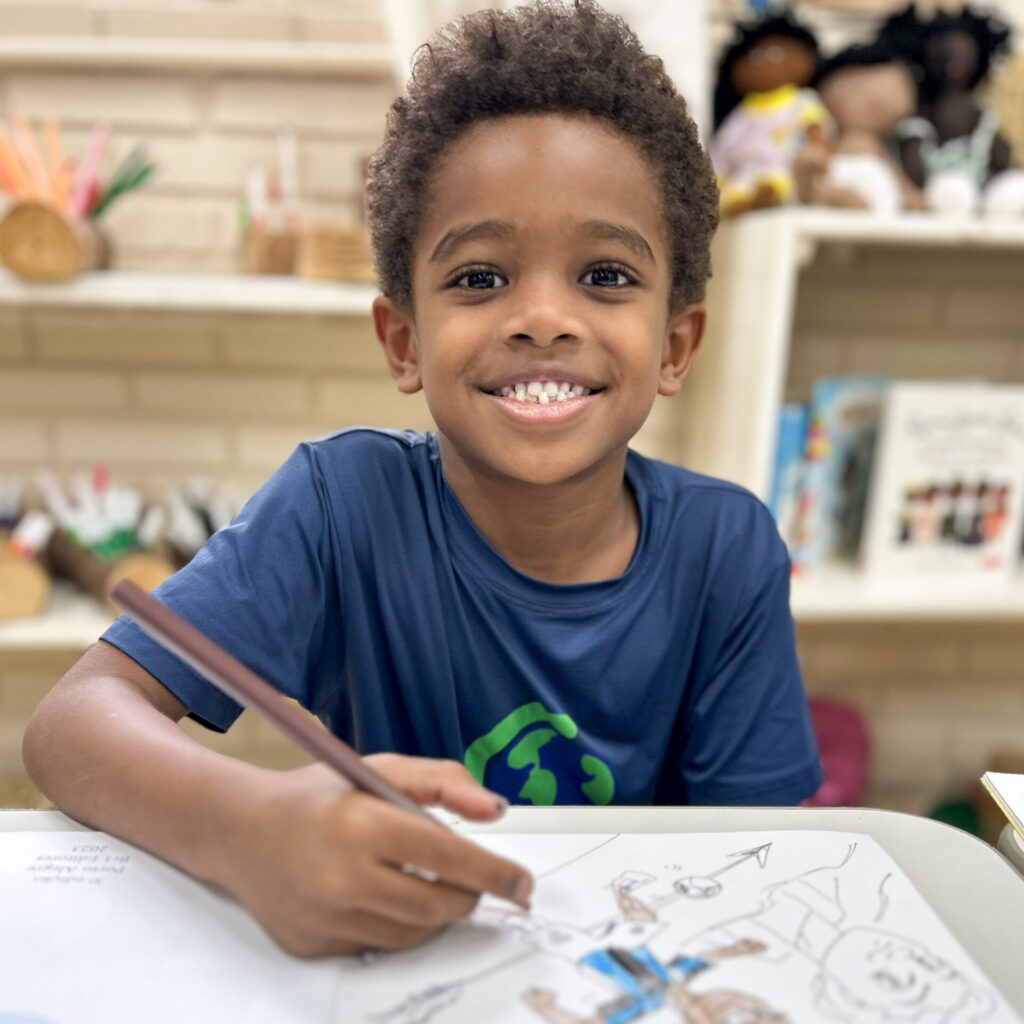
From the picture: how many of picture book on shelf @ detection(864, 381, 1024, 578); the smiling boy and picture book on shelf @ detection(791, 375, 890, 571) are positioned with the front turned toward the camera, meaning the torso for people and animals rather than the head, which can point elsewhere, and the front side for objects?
3

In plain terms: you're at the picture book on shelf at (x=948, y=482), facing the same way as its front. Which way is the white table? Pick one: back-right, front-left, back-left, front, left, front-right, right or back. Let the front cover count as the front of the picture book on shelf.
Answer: front

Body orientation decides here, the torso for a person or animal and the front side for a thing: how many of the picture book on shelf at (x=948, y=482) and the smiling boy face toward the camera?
2

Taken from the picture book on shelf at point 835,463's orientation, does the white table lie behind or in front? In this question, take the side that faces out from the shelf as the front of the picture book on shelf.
in front

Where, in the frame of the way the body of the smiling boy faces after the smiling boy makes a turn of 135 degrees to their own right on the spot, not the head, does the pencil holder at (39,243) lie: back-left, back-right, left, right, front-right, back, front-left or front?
front

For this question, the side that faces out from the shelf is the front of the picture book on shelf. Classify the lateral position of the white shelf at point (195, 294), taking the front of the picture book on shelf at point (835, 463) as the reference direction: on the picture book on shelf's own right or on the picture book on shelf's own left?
on the picture book on shelf's own right
